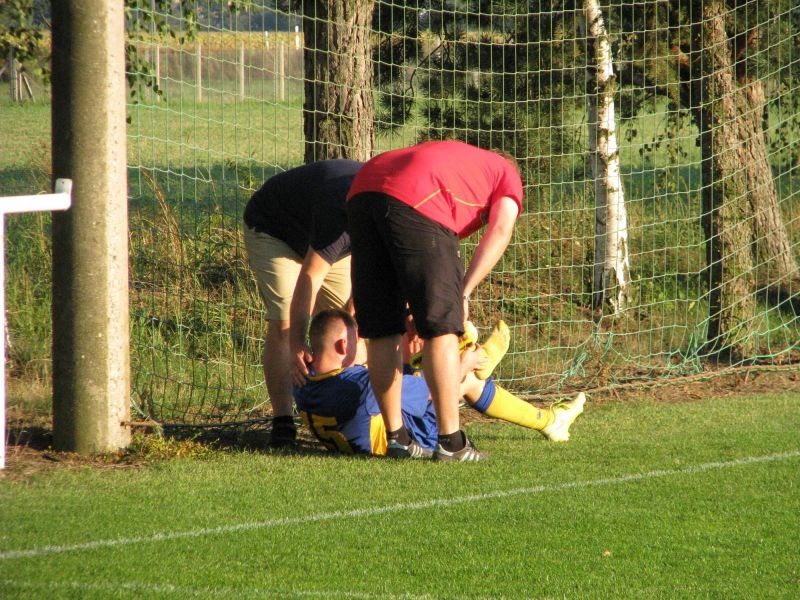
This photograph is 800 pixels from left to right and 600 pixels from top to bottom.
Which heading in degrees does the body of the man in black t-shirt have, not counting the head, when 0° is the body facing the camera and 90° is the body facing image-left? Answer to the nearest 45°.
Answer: approximately 315°

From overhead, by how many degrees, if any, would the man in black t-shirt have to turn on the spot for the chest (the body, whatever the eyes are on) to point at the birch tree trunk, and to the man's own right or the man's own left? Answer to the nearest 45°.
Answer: approximately 90° to the man's own left

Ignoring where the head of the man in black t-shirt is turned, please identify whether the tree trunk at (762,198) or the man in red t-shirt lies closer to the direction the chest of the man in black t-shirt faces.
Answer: the man in red t-shirt

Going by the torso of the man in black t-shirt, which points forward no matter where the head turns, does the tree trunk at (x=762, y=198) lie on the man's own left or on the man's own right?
on the man's own left

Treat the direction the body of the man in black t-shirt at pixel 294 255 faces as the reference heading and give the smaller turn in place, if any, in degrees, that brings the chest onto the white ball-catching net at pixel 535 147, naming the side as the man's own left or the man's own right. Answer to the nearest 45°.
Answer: approximately 90° to the man's own left

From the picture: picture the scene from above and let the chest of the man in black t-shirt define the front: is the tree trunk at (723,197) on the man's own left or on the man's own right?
on the man's own left

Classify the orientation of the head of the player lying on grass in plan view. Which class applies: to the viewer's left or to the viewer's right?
to the viewer's right

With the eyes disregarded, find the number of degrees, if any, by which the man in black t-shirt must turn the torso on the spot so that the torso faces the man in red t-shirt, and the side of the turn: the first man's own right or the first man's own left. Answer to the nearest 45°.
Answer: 0° — they already face them
